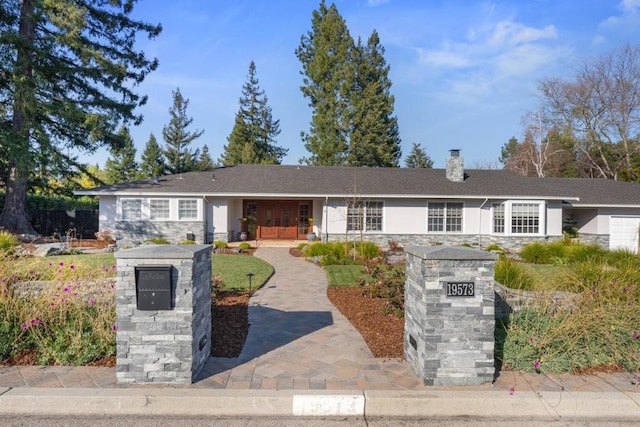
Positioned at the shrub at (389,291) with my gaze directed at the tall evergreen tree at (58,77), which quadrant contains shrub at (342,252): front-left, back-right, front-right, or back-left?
front-right

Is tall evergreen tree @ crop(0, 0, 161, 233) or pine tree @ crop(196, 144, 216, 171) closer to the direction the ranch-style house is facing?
the tall evergreen tree

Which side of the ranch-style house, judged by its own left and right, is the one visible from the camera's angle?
front

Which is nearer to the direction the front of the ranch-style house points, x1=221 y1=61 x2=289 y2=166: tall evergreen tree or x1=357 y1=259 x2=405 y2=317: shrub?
the shrub

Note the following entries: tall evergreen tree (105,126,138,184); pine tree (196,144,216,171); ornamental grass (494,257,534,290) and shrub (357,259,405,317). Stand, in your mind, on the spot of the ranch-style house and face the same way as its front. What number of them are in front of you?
2

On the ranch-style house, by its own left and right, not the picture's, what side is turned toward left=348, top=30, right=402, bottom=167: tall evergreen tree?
back

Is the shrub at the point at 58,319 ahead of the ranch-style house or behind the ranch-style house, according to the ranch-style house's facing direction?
ahead

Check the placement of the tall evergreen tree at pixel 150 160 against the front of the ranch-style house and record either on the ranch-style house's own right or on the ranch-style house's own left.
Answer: on the ranch-style house's own right

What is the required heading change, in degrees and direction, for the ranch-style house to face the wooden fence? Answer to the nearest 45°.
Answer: approximately 90° to its right

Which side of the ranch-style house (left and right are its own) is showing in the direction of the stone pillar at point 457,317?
front

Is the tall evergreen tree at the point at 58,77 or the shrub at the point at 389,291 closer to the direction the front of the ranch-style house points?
the shrub

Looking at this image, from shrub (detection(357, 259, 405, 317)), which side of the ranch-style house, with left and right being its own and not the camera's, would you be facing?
front

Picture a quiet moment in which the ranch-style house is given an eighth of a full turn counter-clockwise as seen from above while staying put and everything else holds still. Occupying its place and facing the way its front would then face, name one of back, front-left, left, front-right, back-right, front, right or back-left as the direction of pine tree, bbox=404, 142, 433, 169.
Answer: back-left

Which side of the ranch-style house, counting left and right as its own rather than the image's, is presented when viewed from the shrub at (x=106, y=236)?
right

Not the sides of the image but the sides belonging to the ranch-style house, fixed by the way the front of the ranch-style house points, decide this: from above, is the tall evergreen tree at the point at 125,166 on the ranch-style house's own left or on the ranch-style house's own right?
on the ranch-style house's own right

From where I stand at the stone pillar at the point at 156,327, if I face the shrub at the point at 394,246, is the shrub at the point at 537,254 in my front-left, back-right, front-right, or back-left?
front-right
